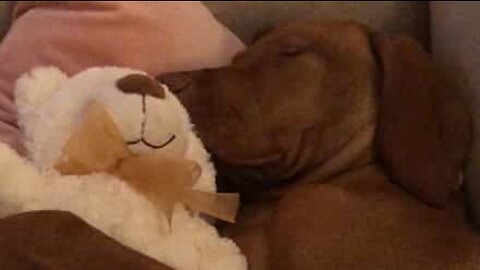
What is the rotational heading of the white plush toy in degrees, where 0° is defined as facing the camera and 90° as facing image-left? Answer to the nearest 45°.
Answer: approximately 0°
